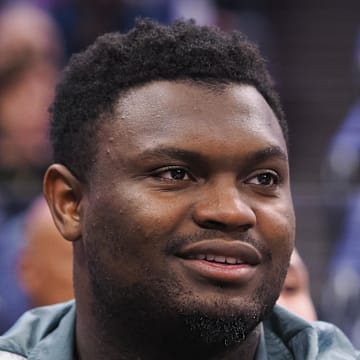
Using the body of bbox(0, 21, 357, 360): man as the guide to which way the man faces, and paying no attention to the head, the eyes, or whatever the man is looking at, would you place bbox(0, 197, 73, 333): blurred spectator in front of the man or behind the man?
behind

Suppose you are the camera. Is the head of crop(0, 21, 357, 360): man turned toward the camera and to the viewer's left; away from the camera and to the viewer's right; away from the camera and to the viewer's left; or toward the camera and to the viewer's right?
toward the camera and to the viewer's right

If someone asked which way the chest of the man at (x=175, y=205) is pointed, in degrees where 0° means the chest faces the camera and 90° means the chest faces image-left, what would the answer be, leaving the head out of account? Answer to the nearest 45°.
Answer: approximately 315°

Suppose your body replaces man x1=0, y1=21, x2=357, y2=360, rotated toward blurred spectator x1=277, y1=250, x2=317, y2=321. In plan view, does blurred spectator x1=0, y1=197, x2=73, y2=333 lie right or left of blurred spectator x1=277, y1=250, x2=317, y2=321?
left

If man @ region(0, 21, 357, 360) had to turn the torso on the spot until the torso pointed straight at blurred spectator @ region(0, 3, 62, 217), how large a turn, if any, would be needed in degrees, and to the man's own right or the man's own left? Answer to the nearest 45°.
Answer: approximately 135° to the man's own left
